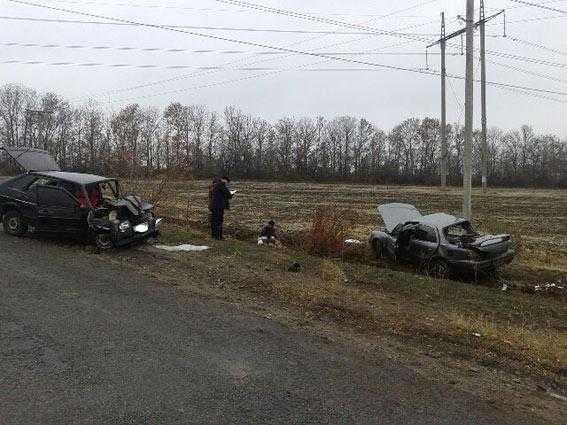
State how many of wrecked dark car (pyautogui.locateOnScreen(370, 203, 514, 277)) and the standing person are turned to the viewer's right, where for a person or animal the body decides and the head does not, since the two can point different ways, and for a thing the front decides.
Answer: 1

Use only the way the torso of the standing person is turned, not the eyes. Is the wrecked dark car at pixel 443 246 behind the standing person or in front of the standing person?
in front

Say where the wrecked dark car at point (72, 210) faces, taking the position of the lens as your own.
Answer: facing the viewer and to the right of the viewer

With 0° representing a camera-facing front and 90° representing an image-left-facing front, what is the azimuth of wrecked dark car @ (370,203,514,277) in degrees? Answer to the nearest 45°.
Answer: approximately 135°

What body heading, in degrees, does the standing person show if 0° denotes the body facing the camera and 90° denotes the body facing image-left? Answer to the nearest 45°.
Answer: approximately 270°

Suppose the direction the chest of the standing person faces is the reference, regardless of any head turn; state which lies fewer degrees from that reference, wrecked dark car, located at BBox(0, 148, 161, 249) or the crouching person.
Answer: the crouching person

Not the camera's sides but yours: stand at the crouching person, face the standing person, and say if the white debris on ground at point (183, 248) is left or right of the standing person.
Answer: left

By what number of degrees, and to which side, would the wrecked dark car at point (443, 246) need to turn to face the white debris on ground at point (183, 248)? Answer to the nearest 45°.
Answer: approximately 45° to its left
